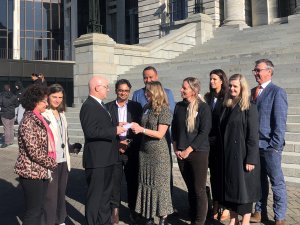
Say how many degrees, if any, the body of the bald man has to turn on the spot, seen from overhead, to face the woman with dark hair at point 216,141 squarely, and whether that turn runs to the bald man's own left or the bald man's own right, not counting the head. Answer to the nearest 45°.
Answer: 0° — they already face them

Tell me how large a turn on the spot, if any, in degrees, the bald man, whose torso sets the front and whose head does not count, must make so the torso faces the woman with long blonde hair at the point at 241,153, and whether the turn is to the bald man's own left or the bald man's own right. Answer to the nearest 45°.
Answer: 0° — they already face them

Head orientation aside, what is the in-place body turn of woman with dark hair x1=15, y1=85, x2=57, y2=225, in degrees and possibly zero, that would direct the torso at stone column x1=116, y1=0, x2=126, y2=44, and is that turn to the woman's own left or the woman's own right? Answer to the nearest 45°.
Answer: approximately 90° to the woman's own left

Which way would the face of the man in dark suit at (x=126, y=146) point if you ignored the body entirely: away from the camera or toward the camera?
toward the camera

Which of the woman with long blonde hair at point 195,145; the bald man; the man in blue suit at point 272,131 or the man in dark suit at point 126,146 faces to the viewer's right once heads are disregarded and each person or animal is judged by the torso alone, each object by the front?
the bald man

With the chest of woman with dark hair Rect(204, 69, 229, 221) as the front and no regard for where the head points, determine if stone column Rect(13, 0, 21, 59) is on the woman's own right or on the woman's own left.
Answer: on the woman's own right

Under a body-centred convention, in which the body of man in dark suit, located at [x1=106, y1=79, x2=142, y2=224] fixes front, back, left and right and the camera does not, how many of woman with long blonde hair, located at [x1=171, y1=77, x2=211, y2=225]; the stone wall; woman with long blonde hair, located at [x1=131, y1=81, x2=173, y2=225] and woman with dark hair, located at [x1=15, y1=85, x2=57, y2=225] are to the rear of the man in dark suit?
1

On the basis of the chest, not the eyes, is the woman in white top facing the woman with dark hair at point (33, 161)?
no

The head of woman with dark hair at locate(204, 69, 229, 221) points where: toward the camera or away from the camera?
toward the camera

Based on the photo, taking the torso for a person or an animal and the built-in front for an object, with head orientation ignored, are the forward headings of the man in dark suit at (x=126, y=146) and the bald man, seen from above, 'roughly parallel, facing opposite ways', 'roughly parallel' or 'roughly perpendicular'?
roughly perpendicular

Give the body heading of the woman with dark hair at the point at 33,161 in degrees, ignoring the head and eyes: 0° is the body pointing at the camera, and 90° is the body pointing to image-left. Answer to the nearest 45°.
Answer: approximately 270°

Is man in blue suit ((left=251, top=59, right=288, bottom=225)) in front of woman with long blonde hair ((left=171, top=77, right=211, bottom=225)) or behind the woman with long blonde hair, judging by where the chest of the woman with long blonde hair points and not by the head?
behind

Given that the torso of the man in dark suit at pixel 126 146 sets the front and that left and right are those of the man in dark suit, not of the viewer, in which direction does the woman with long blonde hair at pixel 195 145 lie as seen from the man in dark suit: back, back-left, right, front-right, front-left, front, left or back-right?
front-left

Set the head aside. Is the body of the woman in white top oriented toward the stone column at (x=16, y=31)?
no

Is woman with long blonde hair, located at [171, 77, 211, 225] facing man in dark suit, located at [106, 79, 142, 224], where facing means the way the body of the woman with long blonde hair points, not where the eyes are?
no

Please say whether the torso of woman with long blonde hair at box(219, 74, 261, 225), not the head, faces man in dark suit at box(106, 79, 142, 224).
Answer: no

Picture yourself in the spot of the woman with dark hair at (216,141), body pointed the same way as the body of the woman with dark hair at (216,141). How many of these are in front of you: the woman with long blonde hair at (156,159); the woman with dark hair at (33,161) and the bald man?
3
